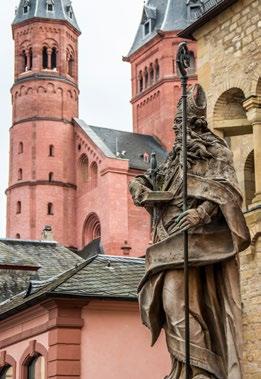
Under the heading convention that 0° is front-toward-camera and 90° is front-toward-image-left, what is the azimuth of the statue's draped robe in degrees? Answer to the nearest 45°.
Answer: approximately 45°
